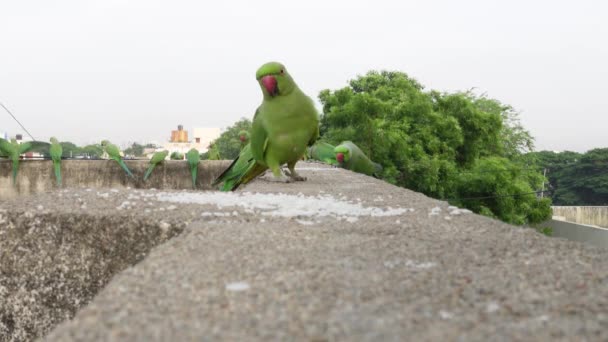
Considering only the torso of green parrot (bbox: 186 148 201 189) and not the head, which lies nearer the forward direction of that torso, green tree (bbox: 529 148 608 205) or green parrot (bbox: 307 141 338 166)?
the green tree

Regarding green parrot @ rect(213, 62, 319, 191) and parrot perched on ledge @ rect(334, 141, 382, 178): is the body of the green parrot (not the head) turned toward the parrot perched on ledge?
no

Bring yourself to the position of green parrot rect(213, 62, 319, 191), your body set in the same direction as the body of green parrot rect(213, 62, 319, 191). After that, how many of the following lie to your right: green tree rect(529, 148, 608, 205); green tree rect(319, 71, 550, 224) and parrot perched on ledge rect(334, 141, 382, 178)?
0

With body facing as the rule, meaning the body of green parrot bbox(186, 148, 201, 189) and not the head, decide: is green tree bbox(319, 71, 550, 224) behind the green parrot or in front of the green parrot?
in front

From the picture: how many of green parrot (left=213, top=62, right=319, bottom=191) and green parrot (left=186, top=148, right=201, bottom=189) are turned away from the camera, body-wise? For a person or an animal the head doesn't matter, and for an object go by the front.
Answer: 1

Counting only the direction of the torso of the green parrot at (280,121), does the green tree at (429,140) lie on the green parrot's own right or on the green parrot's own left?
on the green parrot's own left

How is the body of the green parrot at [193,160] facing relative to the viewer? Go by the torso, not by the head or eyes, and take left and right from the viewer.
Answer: facing away from the viewer

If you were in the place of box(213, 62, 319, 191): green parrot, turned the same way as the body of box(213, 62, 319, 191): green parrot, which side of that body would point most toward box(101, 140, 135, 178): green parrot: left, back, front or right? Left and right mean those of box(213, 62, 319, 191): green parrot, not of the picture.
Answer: back

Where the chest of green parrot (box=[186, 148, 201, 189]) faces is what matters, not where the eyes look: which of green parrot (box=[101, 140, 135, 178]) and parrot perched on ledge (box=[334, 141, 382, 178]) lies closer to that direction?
the green parrot

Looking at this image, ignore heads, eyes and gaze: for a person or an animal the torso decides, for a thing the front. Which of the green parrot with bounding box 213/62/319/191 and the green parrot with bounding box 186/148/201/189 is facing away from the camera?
the green parrot with bounding box 186/148/201/189

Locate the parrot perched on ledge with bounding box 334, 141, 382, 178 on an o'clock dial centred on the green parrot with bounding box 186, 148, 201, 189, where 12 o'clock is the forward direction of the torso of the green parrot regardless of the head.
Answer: The parrot perched on ledge is roughly at 4 o'clock from the green parrot.

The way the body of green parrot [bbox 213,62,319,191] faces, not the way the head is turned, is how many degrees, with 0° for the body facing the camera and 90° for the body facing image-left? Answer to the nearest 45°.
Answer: approximately 315°

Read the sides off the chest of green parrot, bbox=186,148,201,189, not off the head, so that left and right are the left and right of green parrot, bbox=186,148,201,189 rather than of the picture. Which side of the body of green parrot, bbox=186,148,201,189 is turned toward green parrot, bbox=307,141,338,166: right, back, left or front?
right
